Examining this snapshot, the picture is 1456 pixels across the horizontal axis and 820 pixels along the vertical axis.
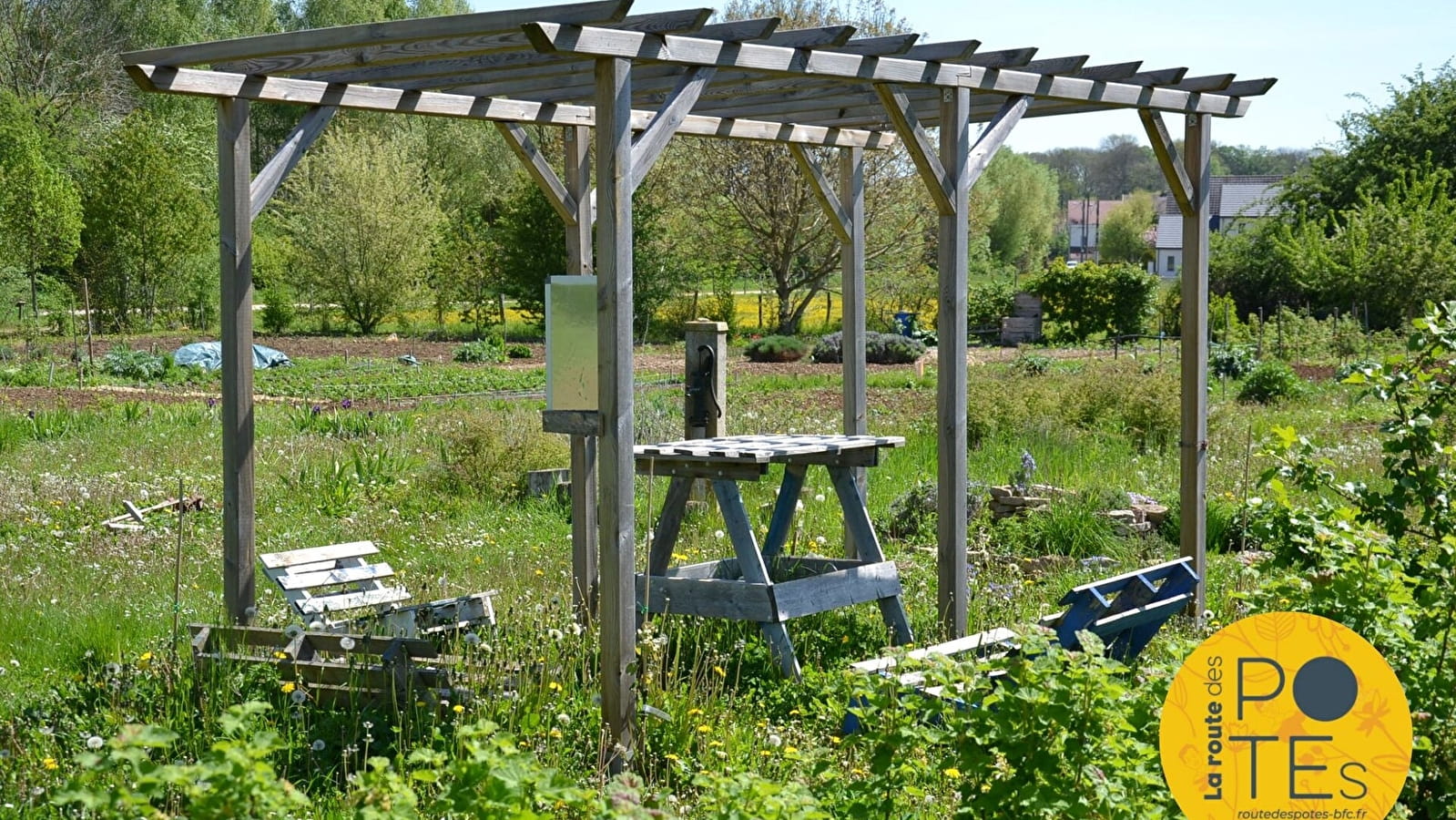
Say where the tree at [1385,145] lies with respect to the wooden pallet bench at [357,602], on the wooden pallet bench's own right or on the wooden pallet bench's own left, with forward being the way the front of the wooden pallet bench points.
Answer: on the wooden pallet bench's own left

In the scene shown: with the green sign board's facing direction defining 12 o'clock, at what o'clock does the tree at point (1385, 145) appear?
The tree is roughly at 7 o'clock from the green sign board.

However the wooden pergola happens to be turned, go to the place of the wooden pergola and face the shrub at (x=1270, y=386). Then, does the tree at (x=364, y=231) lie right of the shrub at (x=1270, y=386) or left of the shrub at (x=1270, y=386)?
left

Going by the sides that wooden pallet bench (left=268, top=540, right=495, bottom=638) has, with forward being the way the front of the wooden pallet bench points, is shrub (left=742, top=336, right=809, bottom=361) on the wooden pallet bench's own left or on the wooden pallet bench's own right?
on the wooden pallet bench's own left

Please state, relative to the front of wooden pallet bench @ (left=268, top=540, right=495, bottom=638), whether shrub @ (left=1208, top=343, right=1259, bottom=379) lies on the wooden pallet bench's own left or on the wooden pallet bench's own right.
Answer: on the wooden pallet bench's own left

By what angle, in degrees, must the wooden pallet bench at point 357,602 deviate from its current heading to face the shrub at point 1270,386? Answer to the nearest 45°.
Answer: approximately 90° to its left

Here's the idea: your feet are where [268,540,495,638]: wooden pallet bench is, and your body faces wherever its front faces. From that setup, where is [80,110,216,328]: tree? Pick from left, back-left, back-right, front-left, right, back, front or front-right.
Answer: back-left

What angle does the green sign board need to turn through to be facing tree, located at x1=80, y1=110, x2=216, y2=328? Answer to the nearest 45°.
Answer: approximately 180°

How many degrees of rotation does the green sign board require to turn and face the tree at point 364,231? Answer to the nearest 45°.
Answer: approximately 180°

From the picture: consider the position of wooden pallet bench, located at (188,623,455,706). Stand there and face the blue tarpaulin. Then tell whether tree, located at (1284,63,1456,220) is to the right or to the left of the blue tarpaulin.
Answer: right

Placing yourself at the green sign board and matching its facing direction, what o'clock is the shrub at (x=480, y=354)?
The shrub is roughly at 6 o'clock from the green sign board.

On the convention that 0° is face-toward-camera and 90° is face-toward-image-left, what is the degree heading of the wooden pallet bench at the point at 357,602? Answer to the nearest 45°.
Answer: approximately 315°
